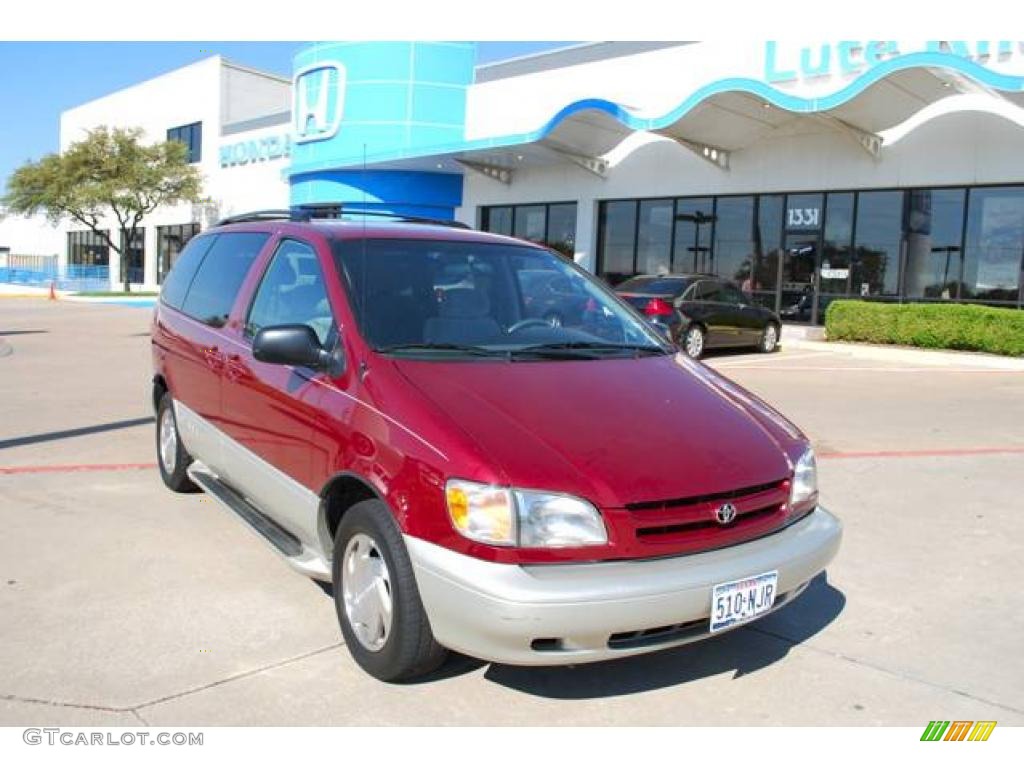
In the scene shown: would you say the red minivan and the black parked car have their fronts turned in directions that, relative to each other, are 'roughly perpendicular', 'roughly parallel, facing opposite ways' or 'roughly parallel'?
roughly perpendicular

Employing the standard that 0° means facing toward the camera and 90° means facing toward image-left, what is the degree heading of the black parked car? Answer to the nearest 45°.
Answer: approximately 225°

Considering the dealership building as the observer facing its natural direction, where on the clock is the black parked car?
The black parked car is roughly at 11 o'clock from the dealership building.

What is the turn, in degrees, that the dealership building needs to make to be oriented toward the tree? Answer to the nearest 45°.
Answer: approximately 90° to its right

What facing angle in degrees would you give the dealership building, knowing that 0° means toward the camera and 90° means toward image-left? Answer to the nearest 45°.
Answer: approximately 45°

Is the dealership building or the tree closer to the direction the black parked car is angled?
the dealership building

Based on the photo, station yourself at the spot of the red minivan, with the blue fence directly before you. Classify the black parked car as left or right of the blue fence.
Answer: right

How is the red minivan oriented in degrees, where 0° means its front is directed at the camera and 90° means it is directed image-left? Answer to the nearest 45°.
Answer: approximately 315°
